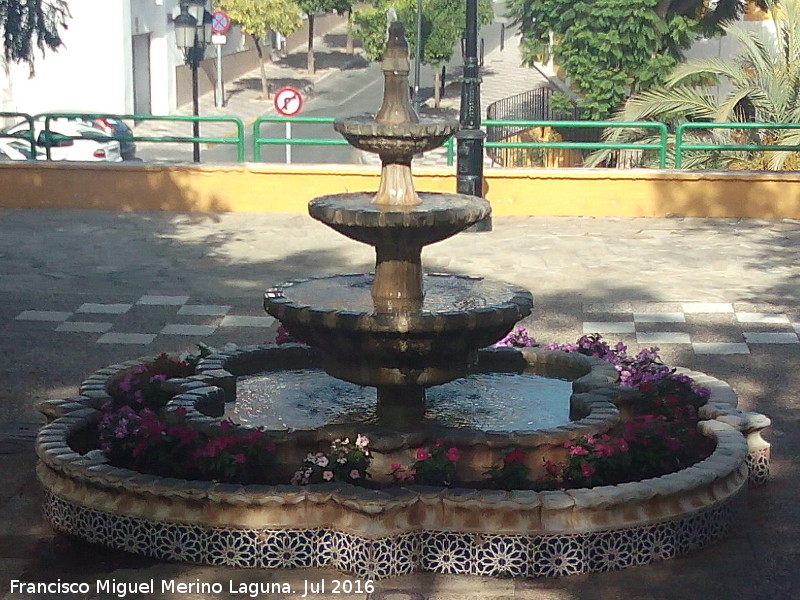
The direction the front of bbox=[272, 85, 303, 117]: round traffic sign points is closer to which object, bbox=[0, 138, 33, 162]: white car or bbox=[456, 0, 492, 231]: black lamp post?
the black lamp post

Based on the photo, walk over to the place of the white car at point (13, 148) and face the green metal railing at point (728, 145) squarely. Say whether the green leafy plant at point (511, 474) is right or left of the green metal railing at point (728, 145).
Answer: right

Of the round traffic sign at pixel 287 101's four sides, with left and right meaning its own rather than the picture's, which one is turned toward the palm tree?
left

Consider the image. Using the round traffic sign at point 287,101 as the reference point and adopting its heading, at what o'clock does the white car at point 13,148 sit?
The white car is roughly at 4 o'clock from the round traffic sign.

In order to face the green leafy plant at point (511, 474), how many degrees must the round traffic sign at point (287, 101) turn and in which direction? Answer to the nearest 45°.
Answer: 0° — it already faces it

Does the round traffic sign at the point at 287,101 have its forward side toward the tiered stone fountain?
yes

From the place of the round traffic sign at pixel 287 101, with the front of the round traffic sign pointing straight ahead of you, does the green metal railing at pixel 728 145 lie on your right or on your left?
on your left

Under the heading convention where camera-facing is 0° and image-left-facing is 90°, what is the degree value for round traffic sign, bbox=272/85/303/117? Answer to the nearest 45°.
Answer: approximately 0°
